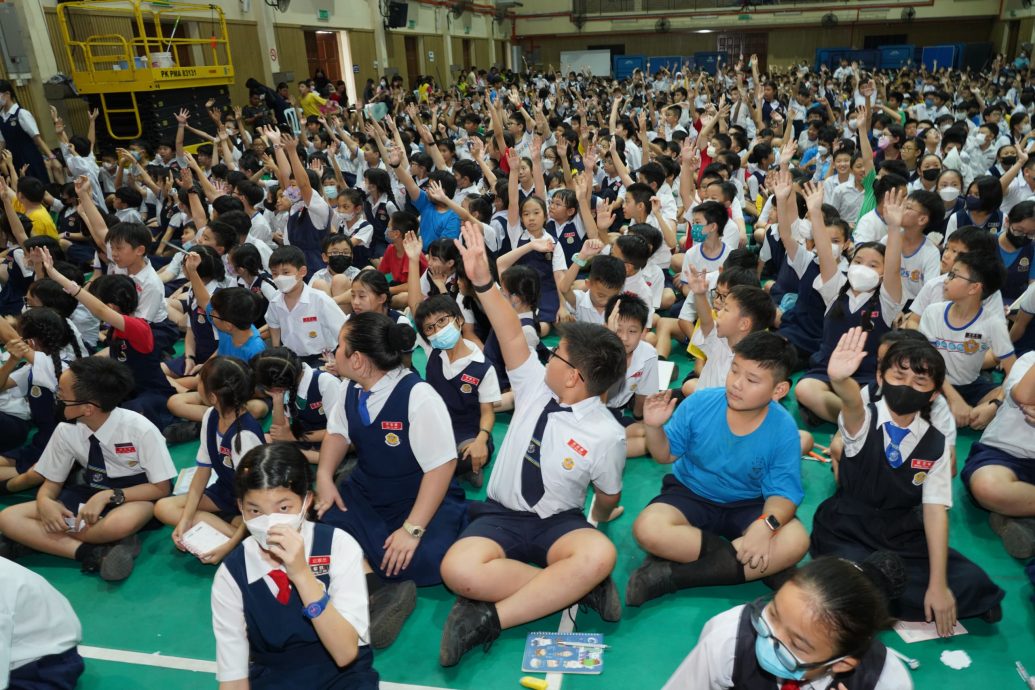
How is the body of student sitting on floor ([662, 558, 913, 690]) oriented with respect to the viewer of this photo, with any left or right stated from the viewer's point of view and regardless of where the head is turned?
facing the viewer and to the left of the viewer

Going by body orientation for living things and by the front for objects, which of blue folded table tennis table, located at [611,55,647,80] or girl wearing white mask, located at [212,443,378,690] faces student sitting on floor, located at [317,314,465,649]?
the blue folded table tennis table

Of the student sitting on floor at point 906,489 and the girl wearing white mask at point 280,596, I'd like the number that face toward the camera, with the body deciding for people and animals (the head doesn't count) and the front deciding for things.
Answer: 2

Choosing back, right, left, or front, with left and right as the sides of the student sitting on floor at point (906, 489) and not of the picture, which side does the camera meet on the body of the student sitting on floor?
front

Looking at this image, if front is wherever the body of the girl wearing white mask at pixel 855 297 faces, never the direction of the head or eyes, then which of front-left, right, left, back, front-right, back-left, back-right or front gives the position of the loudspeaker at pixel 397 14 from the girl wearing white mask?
back-right

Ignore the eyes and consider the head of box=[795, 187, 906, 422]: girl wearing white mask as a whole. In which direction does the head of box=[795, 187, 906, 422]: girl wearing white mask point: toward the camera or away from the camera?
toward the camera

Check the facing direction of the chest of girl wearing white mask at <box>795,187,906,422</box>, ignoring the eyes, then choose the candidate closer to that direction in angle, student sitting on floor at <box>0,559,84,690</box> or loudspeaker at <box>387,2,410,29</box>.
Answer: the student sitting on floor

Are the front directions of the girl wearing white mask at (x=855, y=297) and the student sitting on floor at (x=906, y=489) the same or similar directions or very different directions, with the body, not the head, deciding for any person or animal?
same or similar directions

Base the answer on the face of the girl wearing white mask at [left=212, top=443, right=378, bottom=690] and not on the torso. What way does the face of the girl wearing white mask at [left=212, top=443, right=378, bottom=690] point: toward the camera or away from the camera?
toward the camera

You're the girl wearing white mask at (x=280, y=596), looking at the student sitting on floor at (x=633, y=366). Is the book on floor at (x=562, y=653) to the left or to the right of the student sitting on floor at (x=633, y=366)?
right

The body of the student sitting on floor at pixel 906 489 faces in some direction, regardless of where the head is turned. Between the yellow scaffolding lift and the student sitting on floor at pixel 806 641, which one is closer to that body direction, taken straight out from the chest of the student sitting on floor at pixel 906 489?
the student sitting on floor

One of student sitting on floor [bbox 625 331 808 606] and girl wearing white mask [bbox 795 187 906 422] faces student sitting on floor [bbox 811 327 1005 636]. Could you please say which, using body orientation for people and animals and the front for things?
the girl wearing white mask

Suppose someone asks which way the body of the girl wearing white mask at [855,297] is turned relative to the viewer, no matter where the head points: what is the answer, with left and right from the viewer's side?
facing the viewer
